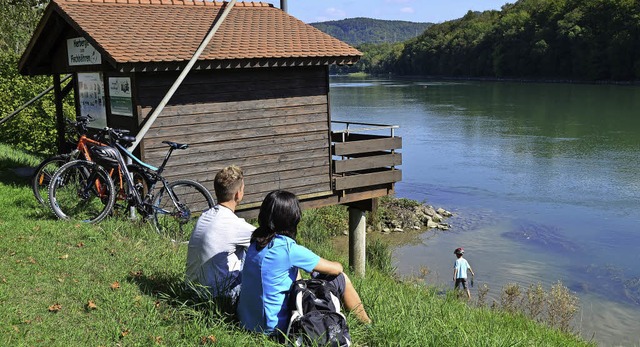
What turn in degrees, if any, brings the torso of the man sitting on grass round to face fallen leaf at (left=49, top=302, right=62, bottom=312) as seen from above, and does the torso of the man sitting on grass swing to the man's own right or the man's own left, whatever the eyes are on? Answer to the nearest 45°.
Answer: approximately 135° to the man's own left

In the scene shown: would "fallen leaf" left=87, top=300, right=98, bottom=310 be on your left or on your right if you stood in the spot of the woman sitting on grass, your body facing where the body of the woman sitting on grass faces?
on your left

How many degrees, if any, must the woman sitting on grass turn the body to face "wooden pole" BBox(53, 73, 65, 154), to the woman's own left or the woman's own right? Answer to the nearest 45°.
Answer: approximately 90° to the woman's own left

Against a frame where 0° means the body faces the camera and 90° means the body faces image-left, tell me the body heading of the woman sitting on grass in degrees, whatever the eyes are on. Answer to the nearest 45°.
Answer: approximately 225°

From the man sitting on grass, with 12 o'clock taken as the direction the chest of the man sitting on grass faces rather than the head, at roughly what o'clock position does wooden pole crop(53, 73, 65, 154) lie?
The wooden pole is roughly at 10 o'clock from the man sitting on grass.

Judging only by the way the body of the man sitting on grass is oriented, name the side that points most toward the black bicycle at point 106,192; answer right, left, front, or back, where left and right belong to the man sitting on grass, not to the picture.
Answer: left

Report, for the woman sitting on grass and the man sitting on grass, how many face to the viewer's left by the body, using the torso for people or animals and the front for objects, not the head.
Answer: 0

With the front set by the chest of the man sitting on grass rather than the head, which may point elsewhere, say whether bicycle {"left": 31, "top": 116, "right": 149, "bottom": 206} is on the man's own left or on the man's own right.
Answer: on the man's own left

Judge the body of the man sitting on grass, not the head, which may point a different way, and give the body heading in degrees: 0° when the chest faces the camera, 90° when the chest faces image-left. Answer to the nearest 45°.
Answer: approximately 225°
